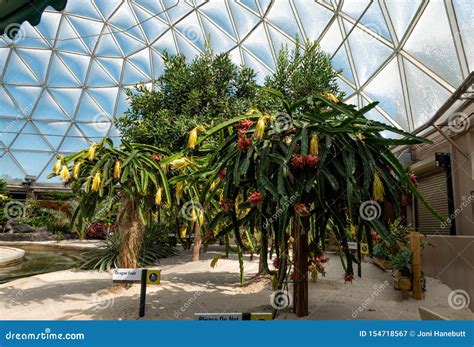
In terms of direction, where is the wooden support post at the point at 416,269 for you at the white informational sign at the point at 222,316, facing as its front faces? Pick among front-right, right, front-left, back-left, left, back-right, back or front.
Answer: back-left

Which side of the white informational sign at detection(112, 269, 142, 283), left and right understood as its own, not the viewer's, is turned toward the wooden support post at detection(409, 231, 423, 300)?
left

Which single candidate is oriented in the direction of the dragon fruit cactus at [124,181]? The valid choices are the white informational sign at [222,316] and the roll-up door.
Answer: the roll-up door

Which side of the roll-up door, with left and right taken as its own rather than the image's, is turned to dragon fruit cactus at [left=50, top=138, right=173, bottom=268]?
front

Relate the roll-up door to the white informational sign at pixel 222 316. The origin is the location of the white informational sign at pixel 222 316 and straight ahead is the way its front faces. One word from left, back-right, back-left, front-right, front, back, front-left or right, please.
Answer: back-left

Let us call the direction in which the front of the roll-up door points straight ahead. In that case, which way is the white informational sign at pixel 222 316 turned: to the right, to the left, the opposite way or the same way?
to the left

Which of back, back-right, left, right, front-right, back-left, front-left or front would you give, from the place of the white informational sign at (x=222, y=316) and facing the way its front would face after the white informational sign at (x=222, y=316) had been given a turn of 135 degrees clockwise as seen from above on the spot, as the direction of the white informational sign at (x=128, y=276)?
front

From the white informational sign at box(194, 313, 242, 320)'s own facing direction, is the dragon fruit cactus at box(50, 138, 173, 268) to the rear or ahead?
to the rear

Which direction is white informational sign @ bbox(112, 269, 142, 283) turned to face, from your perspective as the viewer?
facing the viewer

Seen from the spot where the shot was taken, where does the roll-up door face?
facing the viewer and to the left of the viewer

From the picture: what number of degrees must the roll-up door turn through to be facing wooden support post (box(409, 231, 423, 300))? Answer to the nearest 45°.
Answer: approximately 45° to its left
